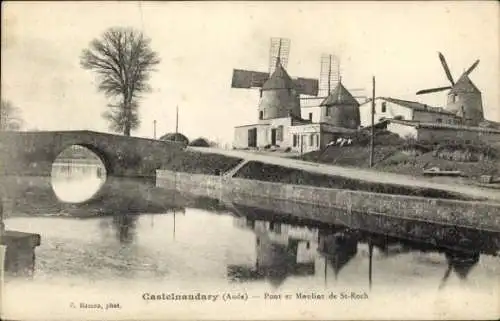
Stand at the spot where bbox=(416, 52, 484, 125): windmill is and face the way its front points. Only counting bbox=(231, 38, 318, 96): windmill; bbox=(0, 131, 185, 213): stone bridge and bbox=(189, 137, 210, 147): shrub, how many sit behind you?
0

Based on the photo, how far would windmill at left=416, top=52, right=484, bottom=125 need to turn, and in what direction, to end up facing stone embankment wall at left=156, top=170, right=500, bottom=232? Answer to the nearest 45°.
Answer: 0° — it already faces it
